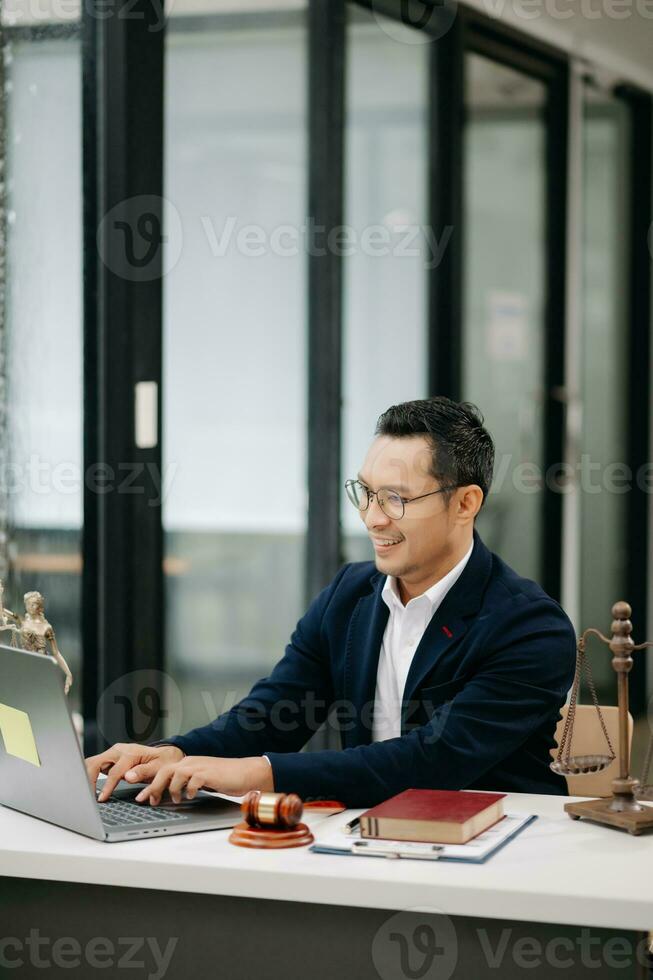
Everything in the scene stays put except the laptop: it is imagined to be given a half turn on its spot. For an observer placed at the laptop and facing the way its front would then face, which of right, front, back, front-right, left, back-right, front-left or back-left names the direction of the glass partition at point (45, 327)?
back-right

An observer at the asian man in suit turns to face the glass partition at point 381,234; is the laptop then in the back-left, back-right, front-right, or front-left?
back-left

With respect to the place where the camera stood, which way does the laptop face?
facing away from the viewer and to the right of the viewer

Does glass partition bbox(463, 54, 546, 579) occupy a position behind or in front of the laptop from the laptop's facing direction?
in front

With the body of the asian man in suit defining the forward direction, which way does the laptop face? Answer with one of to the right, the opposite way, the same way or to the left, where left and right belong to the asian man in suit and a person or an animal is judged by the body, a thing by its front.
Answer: the opposite way

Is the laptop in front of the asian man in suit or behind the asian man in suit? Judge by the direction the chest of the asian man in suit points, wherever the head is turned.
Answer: in front

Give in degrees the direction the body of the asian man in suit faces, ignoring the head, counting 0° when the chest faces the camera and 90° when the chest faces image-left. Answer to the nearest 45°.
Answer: approximately 45°

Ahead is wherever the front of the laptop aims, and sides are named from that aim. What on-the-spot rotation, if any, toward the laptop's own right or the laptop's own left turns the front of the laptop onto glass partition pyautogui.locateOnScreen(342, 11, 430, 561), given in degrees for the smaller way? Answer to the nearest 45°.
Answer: approximately 45° to the laptop's own left

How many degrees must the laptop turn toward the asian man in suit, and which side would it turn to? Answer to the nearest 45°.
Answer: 0° — it already faces them

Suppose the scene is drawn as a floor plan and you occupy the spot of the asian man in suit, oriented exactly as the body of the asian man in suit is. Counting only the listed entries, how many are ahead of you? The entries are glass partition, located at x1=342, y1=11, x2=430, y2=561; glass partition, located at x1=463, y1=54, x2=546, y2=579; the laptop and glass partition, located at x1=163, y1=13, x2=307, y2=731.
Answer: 1

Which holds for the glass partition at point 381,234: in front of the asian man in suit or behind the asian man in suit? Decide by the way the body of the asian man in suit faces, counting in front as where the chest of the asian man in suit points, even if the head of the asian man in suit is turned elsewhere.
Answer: behind

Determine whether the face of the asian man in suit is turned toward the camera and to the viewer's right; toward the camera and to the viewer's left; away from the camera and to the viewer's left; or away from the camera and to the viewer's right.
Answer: toward the camera and to the viewer's left
